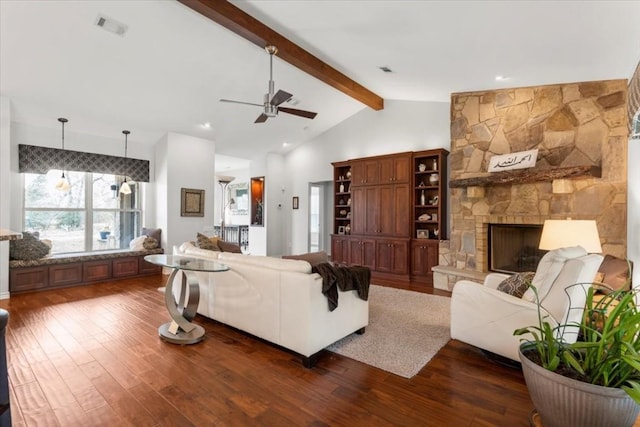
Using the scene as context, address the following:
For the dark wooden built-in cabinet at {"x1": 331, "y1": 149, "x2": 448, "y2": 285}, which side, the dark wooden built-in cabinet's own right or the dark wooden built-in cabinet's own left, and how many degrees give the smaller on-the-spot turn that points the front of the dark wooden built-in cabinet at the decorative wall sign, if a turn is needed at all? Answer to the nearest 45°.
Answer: approximately 90° to the dark wooden built-in cabinet's own left

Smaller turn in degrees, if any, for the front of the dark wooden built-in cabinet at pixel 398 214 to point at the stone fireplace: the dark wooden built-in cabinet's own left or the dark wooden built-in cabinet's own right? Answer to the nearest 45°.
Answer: approximately 90° to the dark wooden built-in cabinet's own left

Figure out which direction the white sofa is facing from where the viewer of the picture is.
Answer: facing away from the viewer and to the right of the viewer

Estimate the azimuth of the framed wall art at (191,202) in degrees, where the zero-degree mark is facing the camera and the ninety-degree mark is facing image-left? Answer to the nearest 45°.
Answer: approximately 315°

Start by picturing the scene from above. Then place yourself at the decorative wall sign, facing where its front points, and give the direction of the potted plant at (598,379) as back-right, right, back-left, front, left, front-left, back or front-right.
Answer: front-left

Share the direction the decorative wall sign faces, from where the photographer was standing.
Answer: facing the viewer and to the left of the viewer

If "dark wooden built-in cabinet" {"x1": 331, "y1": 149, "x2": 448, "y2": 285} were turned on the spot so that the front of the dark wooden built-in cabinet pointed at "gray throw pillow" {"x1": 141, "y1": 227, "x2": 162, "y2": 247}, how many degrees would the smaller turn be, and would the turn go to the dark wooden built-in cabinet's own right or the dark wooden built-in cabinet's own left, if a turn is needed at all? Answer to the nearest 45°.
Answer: approximately 45° to the dark wooden built-in cabinet's own right

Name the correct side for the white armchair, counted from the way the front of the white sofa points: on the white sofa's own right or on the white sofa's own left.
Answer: on the white sofa's own right

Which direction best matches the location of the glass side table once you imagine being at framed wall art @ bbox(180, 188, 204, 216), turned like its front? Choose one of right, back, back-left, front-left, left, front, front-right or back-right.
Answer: front-right

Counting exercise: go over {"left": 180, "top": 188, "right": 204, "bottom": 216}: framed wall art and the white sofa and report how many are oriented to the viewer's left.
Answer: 0

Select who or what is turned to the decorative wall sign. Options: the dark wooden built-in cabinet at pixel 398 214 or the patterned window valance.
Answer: the patterned window valance

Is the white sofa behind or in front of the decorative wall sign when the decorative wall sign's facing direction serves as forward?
in front

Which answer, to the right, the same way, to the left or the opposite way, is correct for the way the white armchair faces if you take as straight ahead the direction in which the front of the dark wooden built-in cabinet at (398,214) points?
to the right

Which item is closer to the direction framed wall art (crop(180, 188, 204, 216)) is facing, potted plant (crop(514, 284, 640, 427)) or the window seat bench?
the potted plant

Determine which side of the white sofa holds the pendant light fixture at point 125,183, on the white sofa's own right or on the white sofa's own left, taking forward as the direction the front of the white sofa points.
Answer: on the white sofa's own left

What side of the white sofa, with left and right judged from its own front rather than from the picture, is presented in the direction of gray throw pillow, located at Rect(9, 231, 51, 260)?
left

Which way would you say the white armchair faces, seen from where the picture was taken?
facing away from the viewer and to the left of the viewer

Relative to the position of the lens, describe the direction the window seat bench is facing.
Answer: facing the viewer and to the right of the viewer
